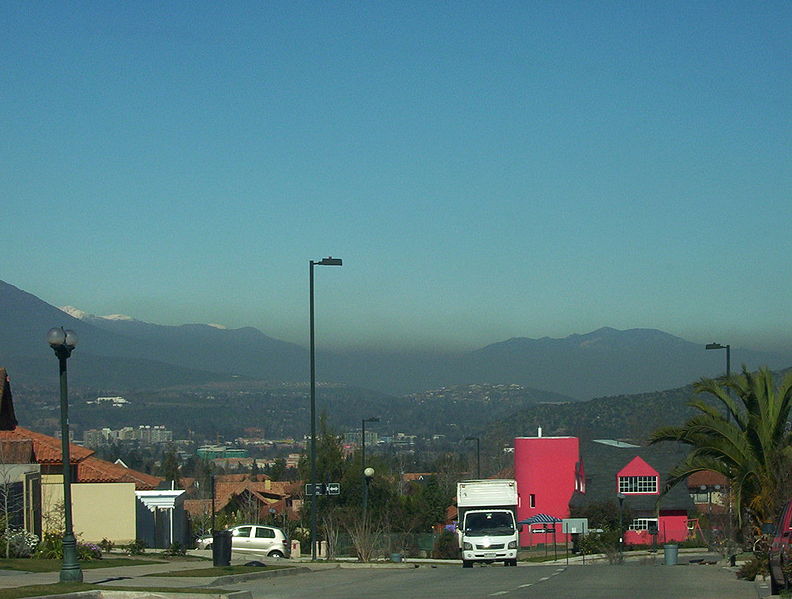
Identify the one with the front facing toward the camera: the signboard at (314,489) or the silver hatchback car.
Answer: the signboard

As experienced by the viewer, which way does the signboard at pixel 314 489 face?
facing the viewer

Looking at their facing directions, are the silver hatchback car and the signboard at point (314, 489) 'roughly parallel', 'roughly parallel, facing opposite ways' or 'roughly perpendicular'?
roughly perpendicular

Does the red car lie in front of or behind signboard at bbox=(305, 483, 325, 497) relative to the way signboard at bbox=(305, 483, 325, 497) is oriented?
in front

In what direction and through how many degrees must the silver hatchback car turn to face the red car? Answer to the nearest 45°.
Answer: approximately 90° to its left

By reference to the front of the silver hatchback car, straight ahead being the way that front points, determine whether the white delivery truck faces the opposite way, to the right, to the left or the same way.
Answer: to the left

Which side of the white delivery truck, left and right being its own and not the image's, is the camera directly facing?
front

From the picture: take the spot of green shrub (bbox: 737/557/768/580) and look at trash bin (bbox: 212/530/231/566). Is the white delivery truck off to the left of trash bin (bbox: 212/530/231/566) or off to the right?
right

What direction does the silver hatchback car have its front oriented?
to the viewer's left

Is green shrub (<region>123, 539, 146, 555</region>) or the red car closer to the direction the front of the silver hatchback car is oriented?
the green shrub
